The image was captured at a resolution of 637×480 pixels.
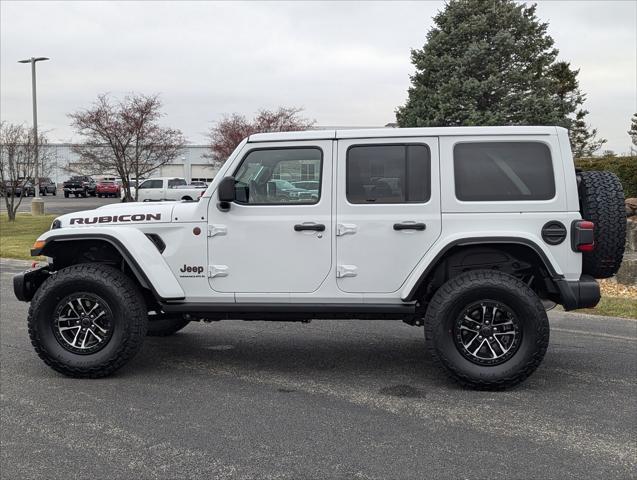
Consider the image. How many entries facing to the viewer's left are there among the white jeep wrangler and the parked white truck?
2

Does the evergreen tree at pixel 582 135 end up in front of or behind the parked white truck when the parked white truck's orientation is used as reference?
behind

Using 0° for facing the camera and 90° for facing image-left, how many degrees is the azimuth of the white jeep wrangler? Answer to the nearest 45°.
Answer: approximately 90°

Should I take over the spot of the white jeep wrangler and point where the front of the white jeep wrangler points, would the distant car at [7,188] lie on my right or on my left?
on my right

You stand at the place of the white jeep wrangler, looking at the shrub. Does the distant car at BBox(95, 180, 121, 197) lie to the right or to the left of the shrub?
left

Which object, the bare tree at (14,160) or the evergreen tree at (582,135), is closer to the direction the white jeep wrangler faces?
the bare tree

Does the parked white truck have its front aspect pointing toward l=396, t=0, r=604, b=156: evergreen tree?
no

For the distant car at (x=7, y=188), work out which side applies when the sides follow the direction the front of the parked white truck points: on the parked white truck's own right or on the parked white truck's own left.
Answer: on the parked white truck's own right

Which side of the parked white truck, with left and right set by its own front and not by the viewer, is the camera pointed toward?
left

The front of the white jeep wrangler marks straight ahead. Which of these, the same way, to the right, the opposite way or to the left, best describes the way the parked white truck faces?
the same way

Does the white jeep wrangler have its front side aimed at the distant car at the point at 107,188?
no

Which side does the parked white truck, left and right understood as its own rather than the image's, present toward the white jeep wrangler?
left
